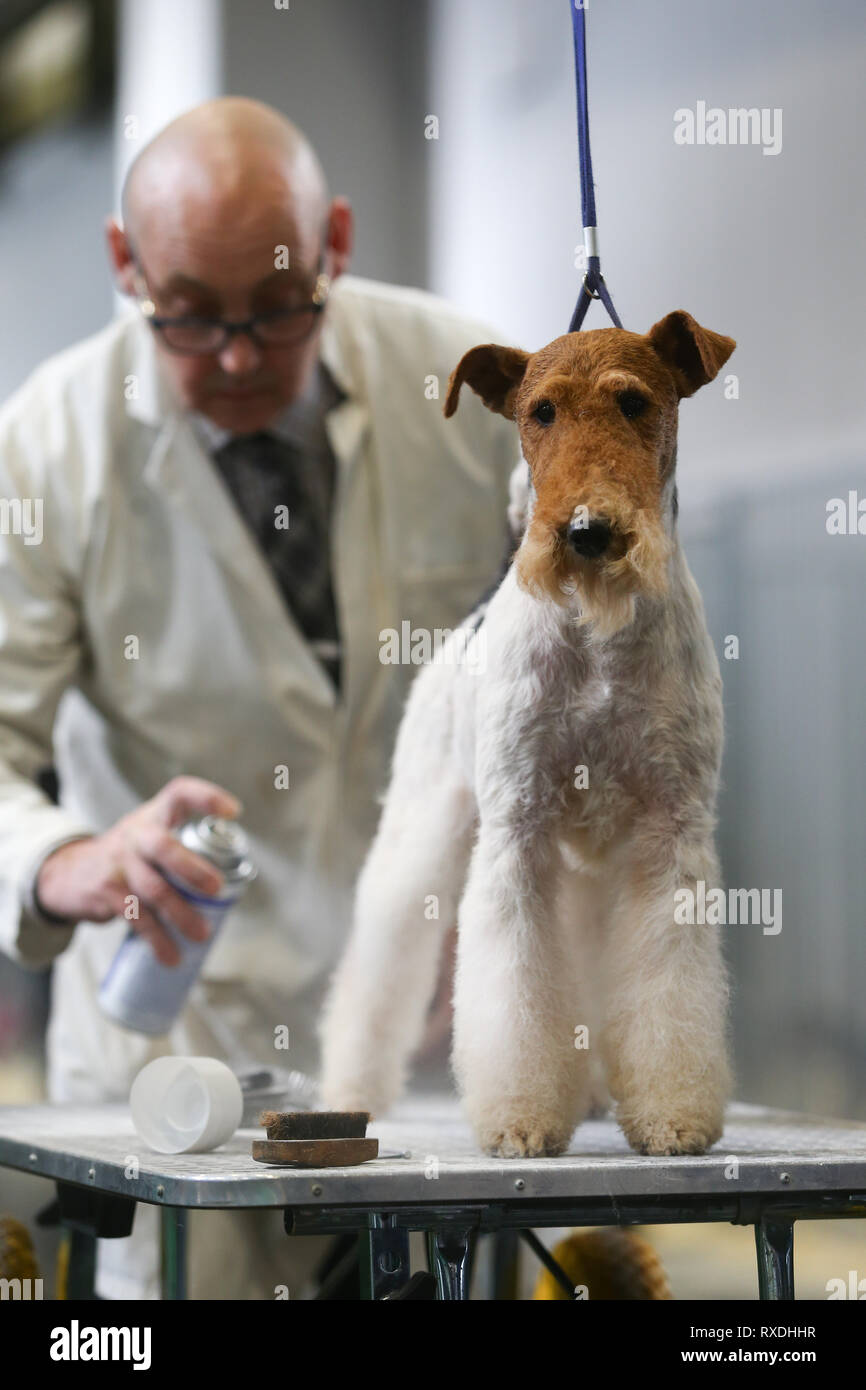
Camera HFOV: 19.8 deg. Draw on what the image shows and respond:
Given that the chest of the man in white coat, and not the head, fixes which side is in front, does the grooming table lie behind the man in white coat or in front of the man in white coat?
in front

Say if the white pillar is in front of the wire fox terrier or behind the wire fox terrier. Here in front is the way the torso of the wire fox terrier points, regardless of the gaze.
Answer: behind

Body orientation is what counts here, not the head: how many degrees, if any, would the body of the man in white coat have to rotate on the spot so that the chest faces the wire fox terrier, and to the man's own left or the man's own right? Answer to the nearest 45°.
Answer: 0° — they already face it

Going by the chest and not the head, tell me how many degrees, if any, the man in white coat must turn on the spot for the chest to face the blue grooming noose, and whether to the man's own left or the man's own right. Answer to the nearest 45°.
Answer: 0° — they already face it

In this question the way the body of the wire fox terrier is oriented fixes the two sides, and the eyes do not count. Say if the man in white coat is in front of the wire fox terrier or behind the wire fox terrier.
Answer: behind

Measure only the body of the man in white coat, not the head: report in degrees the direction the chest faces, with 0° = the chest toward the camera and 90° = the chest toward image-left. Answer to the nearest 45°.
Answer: approximately 0°

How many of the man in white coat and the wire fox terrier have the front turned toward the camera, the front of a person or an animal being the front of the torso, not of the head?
2
